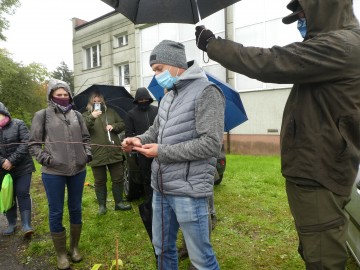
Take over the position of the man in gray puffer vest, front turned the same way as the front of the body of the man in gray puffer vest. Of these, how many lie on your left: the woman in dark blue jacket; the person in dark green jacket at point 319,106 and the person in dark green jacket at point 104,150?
1

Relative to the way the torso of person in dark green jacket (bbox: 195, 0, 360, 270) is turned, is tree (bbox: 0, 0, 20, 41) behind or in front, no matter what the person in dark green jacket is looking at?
in front

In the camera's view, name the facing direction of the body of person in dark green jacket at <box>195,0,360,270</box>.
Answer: to the viewer's left

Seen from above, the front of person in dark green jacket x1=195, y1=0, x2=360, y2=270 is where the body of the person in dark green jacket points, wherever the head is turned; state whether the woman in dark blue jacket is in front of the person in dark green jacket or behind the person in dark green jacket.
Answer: in front

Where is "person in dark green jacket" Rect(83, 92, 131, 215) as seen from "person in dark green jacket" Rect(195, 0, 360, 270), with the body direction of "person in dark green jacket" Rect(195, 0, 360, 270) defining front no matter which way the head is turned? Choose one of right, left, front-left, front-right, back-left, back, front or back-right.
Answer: front-right

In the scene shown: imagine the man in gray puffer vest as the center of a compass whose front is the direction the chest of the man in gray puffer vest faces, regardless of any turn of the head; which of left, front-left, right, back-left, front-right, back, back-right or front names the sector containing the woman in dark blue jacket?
right

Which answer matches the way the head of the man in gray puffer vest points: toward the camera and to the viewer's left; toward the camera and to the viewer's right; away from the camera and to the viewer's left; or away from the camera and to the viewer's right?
toward the camera and to the viewer's left

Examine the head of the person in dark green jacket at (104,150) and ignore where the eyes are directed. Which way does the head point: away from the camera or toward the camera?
toward the camera

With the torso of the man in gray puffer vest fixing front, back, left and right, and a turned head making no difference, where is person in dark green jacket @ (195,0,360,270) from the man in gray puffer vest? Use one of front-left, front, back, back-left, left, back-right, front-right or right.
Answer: left

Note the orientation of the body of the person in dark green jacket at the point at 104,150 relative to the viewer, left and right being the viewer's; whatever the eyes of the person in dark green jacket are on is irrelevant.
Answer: facing the viewer

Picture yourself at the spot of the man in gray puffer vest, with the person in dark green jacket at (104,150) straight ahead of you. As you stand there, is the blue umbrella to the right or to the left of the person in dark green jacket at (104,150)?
right

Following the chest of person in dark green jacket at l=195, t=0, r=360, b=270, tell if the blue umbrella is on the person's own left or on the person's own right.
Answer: on the person's own right

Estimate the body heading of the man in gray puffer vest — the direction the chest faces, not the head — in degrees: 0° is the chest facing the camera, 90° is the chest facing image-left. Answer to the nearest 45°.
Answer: approximately 45°

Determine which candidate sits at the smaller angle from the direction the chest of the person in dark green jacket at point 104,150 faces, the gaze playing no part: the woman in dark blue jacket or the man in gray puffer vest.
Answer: the man in gray puffer vest
